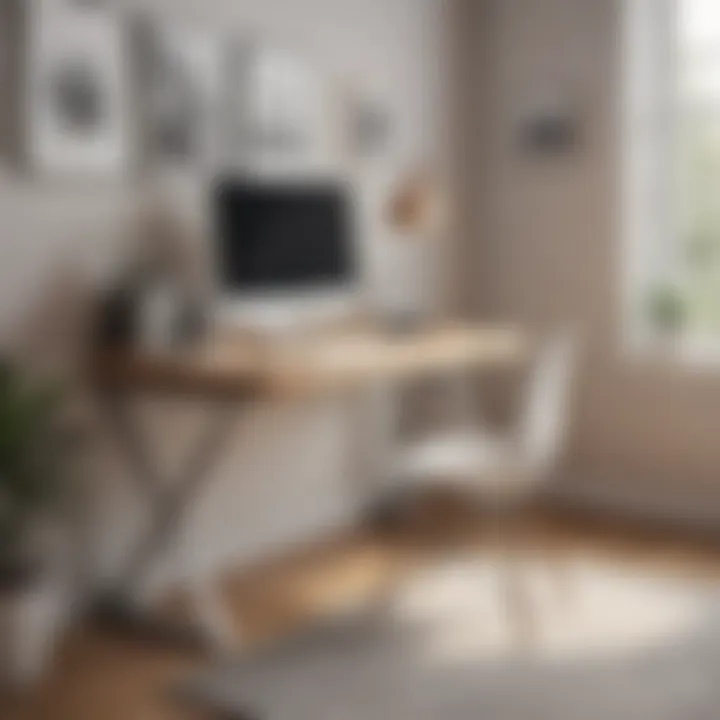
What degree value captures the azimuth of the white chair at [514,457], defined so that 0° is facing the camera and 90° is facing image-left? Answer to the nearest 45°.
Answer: approximately 90°

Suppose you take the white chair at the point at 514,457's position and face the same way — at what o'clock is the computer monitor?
The computer monitor is roughly at 1 o'clock from the white chair.

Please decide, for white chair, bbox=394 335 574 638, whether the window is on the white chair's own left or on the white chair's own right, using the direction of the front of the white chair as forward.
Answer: on the white chair's own right

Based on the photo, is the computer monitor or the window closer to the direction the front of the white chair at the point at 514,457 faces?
the computer monitor
